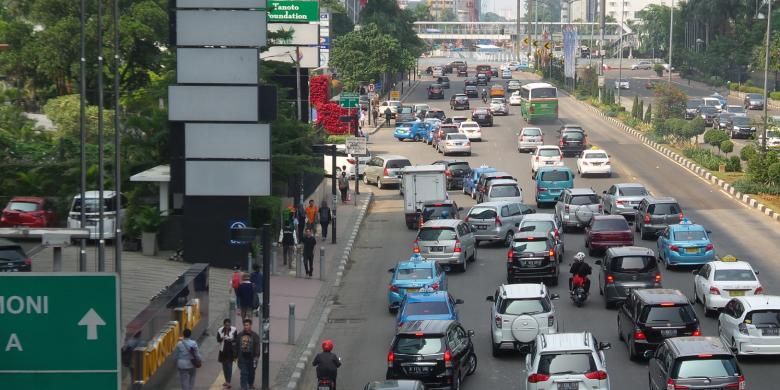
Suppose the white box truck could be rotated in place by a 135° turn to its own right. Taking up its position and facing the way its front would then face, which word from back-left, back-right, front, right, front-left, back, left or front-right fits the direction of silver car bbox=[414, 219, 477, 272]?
front-right

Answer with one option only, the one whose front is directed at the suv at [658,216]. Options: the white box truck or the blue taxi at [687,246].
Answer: the blue taxi

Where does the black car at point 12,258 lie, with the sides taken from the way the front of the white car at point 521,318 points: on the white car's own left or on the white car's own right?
on the white car's own left

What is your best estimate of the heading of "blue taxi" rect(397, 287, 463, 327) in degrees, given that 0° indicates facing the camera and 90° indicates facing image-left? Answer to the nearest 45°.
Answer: approximately 180°

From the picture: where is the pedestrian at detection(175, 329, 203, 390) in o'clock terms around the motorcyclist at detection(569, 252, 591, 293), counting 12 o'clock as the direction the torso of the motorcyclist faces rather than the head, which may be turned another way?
The pedestrian is roughly at 7 o'clock from the motorcyclist.

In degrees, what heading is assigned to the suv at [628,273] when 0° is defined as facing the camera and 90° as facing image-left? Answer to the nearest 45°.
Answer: approximately 180°

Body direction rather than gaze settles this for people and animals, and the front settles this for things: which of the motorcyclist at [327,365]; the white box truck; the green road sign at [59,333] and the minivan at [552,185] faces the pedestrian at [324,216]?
the motorcyclist

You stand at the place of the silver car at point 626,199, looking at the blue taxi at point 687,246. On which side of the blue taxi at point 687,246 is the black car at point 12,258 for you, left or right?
right

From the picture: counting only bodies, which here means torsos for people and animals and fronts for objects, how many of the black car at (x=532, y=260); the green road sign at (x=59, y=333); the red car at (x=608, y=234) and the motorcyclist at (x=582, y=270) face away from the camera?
3

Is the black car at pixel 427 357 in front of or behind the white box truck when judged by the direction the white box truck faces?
behind

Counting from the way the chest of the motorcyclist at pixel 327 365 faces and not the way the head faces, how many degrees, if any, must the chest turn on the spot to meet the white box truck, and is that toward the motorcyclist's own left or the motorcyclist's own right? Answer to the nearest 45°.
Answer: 0° — they already face it

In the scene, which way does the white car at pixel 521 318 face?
away from the camera

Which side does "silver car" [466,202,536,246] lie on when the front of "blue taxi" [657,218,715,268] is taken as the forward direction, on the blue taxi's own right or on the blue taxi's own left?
on the blue taxi's own left

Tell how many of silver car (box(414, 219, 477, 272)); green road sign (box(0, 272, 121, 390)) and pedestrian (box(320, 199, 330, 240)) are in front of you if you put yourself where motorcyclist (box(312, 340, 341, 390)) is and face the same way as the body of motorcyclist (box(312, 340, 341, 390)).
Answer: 2

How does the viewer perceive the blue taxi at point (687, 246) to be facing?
facing away from the viewer

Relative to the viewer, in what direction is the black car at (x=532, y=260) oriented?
away from the camera
